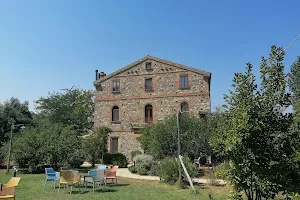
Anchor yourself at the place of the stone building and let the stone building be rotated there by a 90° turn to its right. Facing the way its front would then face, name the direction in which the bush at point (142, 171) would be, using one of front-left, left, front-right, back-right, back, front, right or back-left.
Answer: left

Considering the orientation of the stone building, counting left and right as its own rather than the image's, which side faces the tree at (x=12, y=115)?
right

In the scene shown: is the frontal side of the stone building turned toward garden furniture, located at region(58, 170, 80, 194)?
yes

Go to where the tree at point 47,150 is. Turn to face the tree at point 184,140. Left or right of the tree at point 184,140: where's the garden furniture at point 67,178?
right

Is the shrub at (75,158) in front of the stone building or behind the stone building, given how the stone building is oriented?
in front

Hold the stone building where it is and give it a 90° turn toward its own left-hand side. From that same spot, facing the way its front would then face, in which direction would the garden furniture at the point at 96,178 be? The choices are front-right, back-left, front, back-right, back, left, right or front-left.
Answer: right

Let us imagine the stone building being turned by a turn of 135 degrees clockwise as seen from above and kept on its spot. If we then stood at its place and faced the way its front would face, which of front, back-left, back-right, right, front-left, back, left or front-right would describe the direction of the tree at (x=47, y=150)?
left

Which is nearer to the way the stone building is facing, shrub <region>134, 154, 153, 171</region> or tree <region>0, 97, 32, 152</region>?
the shrub

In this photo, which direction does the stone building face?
toward the camera

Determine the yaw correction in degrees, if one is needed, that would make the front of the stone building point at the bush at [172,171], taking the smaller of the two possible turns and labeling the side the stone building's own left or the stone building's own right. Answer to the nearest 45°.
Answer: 0° — it already faces it

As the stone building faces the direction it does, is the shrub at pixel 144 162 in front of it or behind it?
in front
